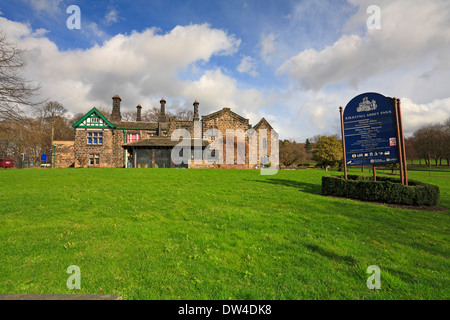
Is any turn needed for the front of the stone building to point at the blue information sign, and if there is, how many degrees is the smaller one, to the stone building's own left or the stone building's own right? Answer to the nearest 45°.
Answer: approximately 45° to the stone building's own left

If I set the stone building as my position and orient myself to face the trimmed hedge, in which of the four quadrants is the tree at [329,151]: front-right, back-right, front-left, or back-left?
front-left

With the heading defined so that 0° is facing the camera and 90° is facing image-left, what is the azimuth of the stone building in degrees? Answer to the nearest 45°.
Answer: approximately 0°

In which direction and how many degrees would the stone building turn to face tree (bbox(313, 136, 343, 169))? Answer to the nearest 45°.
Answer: approximately 90° to its left

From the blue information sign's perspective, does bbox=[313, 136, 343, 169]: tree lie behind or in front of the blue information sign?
behind

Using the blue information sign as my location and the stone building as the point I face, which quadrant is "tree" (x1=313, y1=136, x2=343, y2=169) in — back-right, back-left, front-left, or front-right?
front-right

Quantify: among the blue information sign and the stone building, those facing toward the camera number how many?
2

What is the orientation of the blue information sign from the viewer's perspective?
toward the camera

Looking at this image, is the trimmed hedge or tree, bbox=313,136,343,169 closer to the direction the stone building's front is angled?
the trimmed hedge
